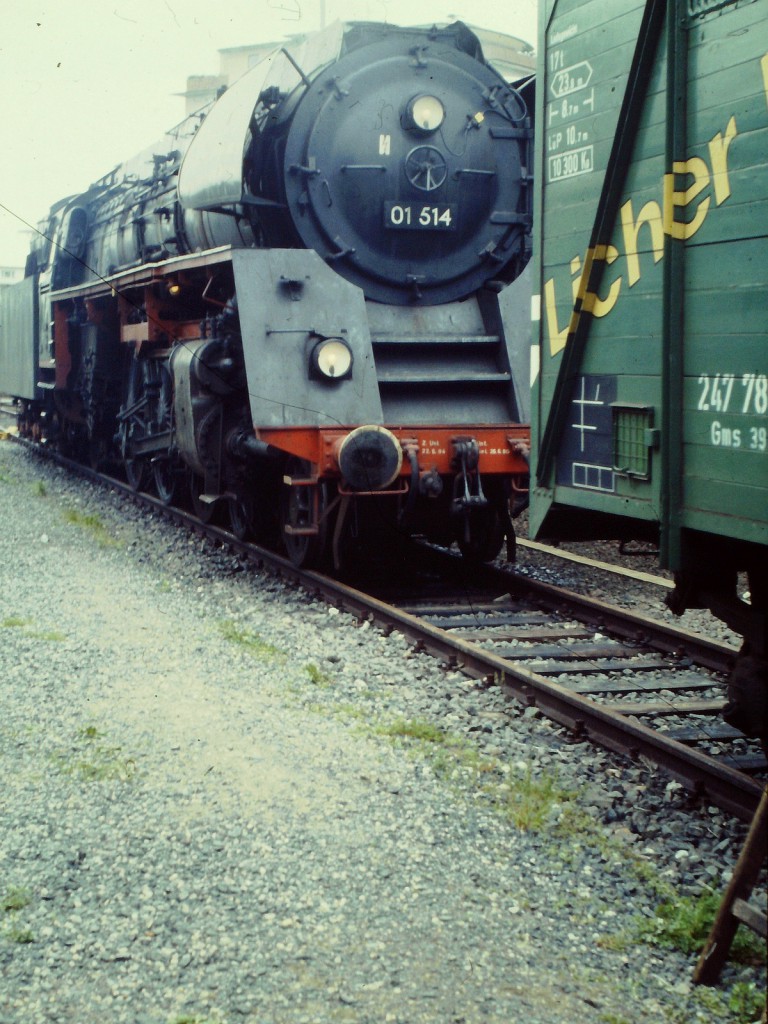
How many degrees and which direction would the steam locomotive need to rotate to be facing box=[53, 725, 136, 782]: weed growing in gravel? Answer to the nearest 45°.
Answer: approximately 45° to its right

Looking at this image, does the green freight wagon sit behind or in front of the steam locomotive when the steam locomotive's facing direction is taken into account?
in front

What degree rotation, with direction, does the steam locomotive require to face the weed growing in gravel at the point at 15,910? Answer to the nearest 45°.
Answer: approximately 45° to its right

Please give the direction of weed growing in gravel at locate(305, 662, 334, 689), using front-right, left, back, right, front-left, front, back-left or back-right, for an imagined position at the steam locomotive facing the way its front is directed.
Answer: front-right

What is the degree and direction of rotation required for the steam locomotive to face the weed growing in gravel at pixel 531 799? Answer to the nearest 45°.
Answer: approximately 45° to its right

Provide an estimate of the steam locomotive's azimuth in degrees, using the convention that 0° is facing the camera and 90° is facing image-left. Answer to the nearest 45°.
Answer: approximately 315°

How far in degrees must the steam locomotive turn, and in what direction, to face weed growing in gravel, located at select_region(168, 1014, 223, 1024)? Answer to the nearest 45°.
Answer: approximately 45° to its right

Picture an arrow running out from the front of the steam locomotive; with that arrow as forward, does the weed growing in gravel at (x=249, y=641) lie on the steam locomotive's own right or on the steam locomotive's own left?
on the steam locomotive's own right

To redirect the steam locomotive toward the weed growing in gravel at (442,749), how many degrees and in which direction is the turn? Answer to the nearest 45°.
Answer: approximately 45° to its right
